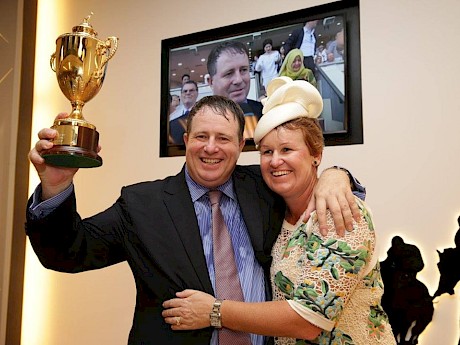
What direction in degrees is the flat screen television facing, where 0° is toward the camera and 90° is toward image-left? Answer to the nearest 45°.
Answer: approximately 45°

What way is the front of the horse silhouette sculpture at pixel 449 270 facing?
to the viewer's left

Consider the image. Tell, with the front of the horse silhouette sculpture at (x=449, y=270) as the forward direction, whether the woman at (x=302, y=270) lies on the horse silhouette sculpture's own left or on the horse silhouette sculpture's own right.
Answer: on the horse silhouette sculpture's own left

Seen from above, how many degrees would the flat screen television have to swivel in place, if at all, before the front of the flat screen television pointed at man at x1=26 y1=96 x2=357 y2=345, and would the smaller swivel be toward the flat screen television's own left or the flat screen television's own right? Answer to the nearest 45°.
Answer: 0° — it already faces them

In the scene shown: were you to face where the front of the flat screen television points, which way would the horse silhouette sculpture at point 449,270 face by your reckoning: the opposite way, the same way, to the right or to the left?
to the right
